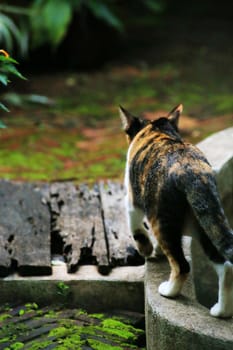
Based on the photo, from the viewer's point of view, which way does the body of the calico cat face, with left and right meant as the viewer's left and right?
facing away from the viewer and to the left of the viewer

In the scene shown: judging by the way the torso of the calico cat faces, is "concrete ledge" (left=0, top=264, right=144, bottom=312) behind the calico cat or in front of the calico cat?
in front

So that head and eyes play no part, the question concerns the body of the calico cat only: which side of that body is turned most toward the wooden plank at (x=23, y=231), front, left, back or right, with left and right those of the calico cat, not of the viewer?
front

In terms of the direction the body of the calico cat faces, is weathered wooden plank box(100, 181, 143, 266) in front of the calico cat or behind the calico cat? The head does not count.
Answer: in front
